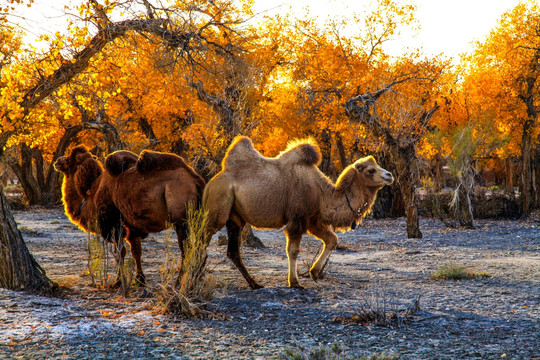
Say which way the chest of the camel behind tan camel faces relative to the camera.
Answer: to the viewer's left

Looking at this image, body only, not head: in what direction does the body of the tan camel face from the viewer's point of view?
to the viewer's right

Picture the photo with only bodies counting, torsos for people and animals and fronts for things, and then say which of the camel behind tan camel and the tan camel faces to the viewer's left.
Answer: the camel behind tan camel

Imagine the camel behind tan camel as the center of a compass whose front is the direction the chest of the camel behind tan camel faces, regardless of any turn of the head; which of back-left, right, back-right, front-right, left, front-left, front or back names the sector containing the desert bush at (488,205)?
back-right

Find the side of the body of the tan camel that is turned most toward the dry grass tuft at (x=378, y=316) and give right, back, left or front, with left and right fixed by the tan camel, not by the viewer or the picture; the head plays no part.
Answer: right

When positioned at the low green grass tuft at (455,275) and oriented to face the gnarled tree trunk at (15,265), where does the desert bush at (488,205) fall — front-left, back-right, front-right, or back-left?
back-right

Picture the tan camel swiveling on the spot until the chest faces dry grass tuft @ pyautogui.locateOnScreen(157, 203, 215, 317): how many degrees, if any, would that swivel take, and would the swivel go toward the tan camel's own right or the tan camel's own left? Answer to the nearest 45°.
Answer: approximately 135° to the tan camel's own right

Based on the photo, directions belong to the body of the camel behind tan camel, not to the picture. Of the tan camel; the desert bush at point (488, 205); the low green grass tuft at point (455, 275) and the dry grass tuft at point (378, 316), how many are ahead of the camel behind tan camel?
0

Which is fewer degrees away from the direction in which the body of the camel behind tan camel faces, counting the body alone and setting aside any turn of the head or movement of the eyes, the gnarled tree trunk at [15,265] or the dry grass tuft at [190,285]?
the gnarled tree trunk

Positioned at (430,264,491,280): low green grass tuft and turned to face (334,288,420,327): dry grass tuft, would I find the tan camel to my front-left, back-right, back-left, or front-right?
front-right

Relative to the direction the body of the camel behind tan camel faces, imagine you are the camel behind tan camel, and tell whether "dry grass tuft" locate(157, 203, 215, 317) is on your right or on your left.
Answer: on your left

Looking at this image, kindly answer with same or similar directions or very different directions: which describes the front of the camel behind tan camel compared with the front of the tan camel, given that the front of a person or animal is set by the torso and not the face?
very different directions

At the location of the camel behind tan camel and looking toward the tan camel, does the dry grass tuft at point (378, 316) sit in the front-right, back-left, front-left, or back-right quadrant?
front-right

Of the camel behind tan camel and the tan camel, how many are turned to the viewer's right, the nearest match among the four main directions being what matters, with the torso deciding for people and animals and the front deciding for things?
1

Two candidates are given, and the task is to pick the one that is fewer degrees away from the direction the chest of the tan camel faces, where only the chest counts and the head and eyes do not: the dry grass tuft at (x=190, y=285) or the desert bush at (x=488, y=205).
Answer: the desert bush

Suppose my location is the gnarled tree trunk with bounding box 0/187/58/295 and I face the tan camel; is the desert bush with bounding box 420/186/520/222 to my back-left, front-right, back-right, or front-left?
front-left
